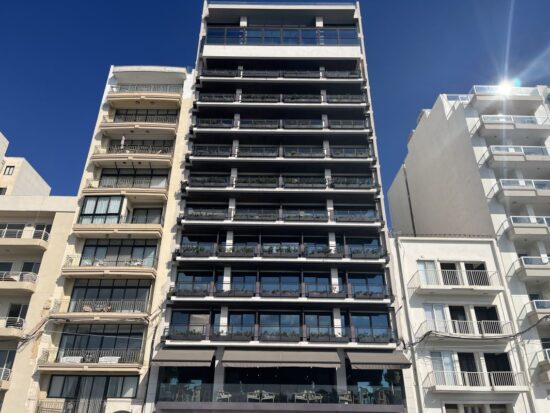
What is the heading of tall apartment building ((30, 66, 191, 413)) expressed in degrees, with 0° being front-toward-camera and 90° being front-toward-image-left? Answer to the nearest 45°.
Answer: approximately 0°

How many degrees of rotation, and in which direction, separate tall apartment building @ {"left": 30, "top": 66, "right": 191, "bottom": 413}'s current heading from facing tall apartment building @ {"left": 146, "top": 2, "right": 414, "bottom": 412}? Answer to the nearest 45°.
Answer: approximately 45° to its left

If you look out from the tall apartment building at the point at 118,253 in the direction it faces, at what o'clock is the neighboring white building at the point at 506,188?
The neighboring white building is roughly at 10 o'clock from the tall apartment building.

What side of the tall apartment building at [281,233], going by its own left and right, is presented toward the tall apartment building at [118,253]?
right

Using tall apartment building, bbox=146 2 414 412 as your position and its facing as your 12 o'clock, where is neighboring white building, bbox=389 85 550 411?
The neighboring white building is roughly at 9 o'clock from the tall apartment building.

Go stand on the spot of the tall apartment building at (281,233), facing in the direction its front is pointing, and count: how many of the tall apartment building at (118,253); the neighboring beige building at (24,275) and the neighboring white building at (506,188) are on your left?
1
